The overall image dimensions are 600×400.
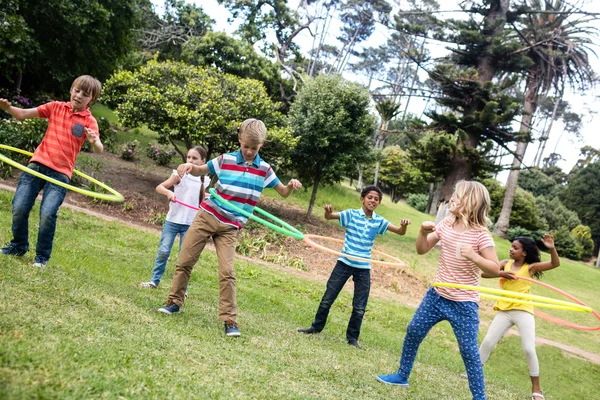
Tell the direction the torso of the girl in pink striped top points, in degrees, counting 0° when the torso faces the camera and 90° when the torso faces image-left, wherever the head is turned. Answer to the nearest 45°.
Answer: approximately 45°

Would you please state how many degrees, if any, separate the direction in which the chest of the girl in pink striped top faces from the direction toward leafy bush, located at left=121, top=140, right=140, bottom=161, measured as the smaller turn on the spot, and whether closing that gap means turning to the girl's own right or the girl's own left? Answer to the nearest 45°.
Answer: approximately 90° to the girl's own right

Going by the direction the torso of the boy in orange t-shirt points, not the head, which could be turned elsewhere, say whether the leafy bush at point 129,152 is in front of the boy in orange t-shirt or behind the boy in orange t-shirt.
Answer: behind

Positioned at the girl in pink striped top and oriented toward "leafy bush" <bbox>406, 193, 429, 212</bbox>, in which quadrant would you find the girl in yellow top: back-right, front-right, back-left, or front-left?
front-right

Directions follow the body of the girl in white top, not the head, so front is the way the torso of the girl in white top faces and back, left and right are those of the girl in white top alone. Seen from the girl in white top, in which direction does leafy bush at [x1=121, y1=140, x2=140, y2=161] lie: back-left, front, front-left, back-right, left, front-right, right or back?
back-right

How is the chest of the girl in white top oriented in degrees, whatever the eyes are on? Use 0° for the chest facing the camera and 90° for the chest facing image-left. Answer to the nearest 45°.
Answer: approximately 45°

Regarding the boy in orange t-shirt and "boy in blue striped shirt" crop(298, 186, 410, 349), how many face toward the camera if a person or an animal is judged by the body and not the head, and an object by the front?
2

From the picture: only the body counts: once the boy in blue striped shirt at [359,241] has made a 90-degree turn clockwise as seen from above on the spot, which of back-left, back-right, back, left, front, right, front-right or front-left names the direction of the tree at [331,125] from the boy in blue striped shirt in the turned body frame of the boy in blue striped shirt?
right

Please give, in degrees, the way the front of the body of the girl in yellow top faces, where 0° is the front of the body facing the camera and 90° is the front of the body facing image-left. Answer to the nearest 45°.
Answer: approximately 45°

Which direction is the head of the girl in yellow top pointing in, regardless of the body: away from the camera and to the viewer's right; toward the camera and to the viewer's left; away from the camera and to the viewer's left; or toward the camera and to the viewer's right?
toward the camera and to the viewer's left

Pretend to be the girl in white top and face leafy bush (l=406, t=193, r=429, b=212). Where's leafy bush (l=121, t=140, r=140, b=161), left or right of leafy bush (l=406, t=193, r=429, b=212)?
left

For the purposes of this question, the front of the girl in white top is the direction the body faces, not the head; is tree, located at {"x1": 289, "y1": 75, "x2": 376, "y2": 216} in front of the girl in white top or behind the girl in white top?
behind

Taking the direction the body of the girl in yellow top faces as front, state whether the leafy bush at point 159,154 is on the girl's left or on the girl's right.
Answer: on the girl's right

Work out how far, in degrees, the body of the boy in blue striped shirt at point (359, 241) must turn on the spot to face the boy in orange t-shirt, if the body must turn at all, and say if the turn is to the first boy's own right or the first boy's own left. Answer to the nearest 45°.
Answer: approximately 90° to the first boy's own right

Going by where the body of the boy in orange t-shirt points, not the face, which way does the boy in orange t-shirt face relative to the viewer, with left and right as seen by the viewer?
facing the viewer
